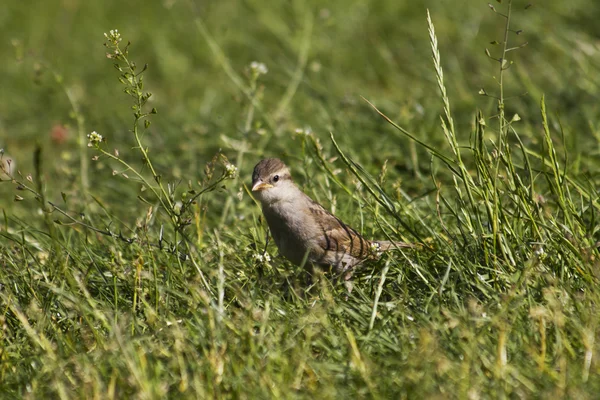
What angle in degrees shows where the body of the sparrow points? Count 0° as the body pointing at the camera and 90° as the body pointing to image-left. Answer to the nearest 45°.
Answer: approximately 45°
